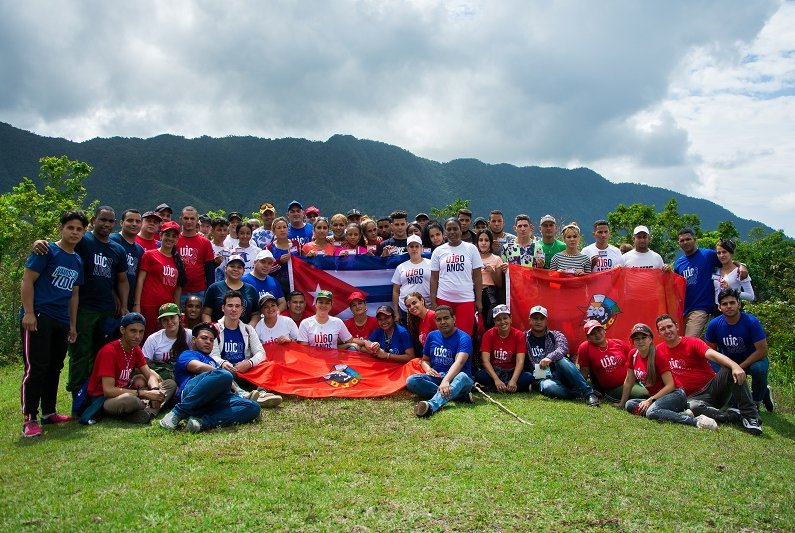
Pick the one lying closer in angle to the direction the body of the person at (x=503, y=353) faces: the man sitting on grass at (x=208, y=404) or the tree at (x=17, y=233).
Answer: the man sitting on grass

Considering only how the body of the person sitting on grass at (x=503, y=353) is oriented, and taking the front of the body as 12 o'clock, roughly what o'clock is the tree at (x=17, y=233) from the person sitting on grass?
The tree is roughly at 4 o'clock from the person sitting on grass.

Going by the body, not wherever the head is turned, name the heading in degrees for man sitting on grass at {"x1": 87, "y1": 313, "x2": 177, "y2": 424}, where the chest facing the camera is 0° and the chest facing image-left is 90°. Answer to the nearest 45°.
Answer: approximately 315°

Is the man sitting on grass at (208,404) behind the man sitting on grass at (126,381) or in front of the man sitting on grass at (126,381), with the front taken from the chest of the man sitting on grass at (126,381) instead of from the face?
in front

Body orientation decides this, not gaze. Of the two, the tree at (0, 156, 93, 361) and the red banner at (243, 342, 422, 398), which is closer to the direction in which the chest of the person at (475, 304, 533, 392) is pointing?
the red banner

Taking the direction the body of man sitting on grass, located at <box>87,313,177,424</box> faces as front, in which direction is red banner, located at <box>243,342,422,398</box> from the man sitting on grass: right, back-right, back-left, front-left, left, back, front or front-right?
front-left

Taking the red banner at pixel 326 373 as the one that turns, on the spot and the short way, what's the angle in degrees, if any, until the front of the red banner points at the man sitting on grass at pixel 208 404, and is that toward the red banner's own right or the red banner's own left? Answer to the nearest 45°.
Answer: approximately 45° to the red banner's own right

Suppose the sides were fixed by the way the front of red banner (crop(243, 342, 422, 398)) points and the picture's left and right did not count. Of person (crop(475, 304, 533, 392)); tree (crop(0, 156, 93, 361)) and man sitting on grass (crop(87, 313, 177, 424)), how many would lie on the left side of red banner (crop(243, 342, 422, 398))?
1

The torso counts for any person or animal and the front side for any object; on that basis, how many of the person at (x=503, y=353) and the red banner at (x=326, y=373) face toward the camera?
2

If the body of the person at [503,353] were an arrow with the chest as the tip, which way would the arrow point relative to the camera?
toward the camera

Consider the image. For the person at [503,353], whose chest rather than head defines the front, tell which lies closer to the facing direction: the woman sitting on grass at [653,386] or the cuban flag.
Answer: the woman sitting on grass

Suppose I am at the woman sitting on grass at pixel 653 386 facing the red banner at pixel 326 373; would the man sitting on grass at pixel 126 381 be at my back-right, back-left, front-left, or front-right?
front-left

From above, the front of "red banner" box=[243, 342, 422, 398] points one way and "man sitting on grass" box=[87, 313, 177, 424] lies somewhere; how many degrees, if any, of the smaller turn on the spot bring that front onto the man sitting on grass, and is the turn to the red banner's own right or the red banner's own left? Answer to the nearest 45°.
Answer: approximately 45° to the red banner's own right

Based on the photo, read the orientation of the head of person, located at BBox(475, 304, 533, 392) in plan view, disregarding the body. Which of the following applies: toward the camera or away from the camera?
toward the camera
